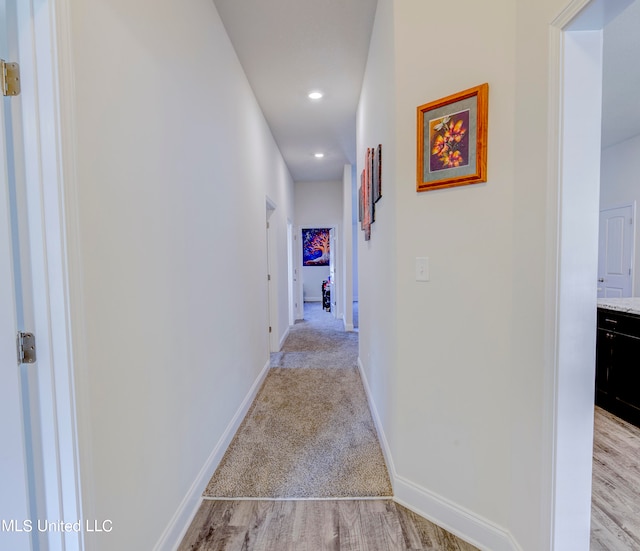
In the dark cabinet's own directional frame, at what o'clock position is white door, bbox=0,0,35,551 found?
The white door is roughly at 11 o'clock from the dark cabinet.

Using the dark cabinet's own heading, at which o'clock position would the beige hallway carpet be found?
The beige hallway carpet is roughly at 12 o'clock from the dark cabinet.

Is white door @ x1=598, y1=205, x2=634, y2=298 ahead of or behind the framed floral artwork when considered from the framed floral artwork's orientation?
behind

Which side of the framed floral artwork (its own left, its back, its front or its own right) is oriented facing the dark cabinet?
back

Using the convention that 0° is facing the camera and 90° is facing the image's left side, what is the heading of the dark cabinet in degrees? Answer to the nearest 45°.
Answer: approximately 45°

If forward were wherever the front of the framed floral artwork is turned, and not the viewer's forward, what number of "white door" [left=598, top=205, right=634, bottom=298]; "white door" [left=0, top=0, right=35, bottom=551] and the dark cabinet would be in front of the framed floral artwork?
1

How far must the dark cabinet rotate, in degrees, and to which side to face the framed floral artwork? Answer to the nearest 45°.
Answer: approximately 45° to its left

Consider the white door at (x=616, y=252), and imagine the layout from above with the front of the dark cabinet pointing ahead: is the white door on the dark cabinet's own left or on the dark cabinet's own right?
on the dark cabinet's own right
